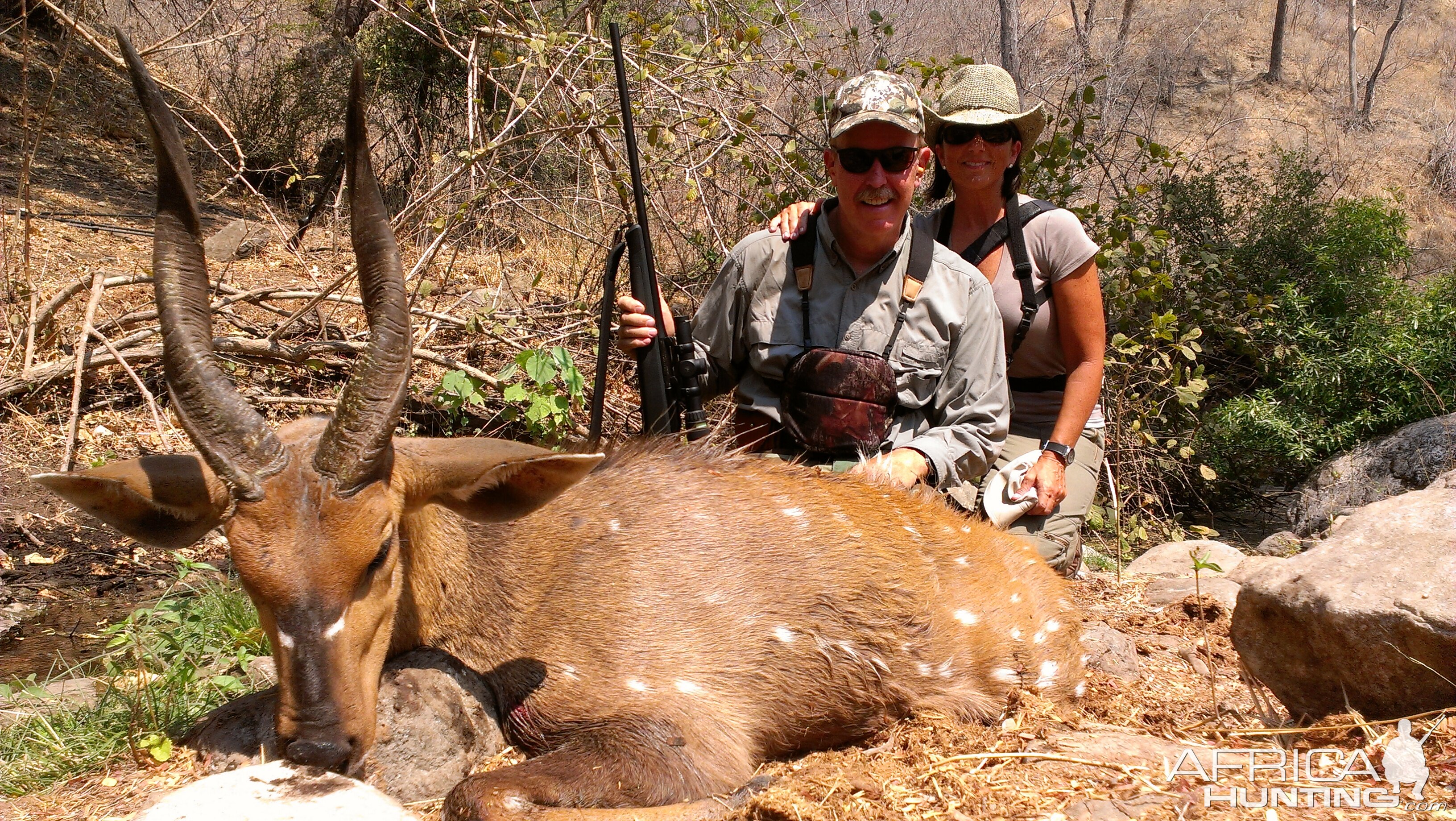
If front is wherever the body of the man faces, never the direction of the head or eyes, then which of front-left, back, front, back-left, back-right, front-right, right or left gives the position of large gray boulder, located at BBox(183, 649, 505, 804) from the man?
front-right

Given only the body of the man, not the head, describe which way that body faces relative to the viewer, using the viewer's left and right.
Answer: facing the viewer

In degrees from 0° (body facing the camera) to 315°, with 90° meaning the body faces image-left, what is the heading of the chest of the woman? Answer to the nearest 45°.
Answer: approximately 45°

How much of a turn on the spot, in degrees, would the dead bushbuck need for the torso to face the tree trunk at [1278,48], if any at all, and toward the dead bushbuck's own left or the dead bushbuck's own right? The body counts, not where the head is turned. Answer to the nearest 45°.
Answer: approximately 180°

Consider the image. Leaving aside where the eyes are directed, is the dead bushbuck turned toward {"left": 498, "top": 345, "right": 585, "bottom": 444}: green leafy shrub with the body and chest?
no

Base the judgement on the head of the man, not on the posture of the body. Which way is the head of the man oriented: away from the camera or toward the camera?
toward the camera

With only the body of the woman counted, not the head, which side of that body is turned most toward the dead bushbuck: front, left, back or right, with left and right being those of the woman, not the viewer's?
front

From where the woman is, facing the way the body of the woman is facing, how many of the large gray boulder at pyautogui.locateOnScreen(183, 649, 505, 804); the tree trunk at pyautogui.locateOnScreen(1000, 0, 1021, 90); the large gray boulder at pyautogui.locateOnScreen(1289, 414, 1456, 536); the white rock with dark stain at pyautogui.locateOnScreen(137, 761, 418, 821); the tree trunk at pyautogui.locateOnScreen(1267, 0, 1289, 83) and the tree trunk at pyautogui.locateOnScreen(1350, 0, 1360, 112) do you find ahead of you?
2

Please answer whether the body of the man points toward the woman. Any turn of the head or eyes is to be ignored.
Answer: no

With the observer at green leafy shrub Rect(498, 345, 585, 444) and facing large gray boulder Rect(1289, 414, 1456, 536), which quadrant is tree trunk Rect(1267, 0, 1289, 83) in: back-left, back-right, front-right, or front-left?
front-left

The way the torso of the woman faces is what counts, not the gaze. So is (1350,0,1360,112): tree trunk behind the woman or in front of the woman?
behind

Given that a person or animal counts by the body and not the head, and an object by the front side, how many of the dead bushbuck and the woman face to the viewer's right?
0

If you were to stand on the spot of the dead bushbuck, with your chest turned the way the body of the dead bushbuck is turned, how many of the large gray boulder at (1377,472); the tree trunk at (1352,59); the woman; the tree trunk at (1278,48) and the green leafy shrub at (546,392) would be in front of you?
0

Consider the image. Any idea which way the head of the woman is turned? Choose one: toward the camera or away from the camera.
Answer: toward the camera

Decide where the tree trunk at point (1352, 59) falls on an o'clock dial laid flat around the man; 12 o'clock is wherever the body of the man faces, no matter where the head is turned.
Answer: The tree trunk is roughly at 7 o'clock from the man.

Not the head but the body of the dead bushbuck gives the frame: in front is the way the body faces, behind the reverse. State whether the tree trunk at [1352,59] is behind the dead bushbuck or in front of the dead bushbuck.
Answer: behind

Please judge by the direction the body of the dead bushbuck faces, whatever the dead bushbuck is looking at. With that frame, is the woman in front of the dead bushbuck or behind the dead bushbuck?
behind
